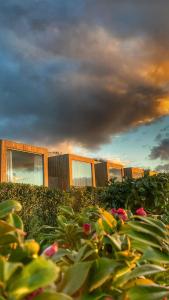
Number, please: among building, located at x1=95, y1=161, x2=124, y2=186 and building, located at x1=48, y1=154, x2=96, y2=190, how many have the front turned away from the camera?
0

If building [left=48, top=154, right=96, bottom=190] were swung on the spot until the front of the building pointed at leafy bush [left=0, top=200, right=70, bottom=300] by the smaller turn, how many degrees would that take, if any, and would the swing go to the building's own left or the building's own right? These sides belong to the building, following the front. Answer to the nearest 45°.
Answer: approximately 45° to the building's own right

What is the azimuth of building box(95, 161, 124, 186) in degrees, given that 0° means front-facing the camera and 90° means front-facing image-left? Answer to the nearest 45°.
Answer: approximately 315°

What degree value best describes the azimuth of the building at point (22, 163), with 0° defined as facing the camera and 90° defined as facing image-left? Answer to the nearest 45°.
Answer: approximately 315°

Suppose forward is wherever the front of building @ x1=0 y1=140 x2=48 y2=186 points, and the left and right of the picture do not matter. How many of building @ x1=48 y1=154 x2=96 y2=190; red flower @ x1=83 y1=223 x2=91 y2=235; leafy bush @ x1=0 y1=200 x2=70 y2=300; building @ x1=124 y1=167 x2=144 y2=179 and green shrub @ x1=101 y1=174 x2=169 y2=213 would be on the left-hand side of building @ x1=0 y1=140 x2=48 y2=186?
2

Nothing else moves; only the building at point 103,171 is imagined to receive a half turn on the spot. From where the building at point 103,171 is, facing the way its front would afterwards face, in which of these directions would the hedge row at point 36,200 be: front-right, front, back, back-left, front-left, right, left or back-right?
back-left

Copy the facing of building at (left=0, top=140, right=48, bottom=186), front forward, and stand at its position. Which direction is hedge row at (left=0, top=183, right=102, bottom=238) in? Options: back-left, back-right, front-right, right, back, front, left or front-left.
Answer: front-right

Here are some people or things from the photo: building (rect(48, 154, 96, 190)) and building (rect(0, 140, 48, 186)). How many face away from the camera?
0

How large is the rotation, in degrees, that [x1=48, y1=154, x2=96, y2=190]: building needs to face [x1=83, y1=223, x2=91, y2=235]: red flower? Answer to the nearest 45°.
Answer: approximately 45° to its right

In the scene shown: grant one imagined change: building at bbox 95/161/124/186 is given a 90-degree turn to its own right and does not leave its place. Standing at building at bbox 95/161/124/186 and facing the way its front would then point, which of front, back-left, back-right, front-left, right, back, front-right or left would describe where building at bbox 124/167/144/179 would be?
back

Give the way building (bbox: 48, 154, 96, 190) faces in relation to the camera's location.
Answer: facing the viewer and to the right of the viewer

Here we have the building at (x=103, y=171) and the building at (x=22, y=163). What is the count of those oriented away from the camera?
0

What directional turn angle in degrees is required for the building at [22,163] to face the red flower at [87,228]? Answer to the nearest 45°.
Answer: approximately 45° to its right
